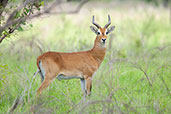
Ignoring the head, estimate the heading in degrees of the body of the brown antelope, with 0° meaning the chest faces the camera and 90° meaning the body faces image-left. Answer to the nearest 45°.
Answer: approximately 270°
